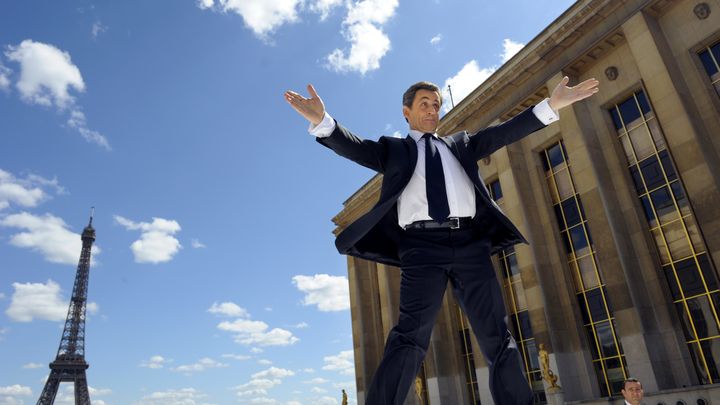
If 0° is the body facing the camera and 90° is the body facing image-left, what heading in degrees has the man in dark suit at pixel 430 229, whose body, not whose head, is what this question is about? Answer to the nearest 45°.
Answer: approximately 0°

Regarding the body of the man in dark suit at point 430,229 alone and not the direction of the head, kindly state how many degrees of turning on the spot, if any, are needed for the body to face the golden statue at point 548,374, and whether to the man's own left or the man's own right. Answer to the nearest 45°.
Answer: approximately 180°

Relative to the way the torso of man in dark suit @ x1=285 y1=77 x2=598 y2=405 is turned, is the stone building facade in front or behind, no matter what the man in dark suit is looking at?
behind

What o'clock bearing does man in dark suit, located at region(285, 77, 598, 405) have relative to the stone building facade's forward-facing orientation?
The man in dark suit is roughly at 11 o'clock from the stone building facade.

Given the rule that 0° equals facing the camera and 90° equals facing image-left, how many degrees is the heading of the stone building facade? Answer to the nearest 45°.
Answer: approximately 45°
